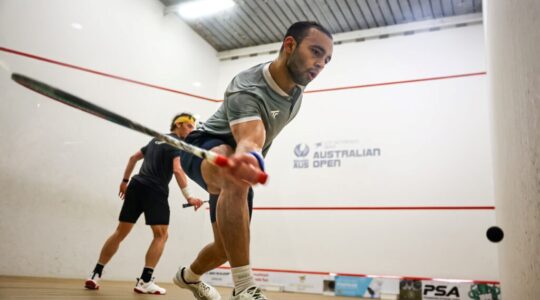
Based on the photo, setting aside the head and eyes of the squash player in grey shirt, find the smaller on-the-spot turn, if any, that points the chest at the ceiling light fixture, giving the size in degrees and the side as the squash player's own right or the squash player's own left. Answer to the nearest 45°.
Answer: approximately 135° to the squash player's own left

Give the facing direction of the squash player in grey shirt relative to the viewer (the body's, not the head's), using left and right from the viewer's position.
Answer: facing the viewer and to the right of the viewer
